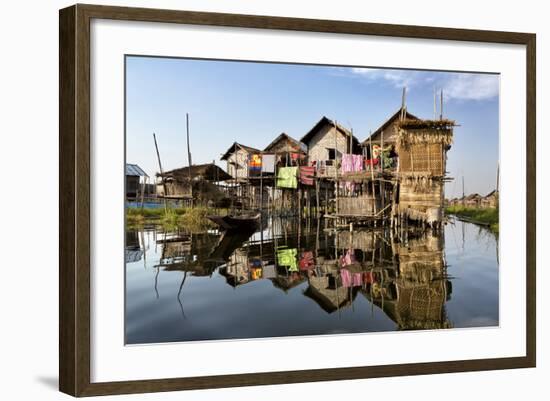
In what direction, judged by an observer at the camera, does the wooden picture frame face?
facing the viewer and to the right of the viewer
